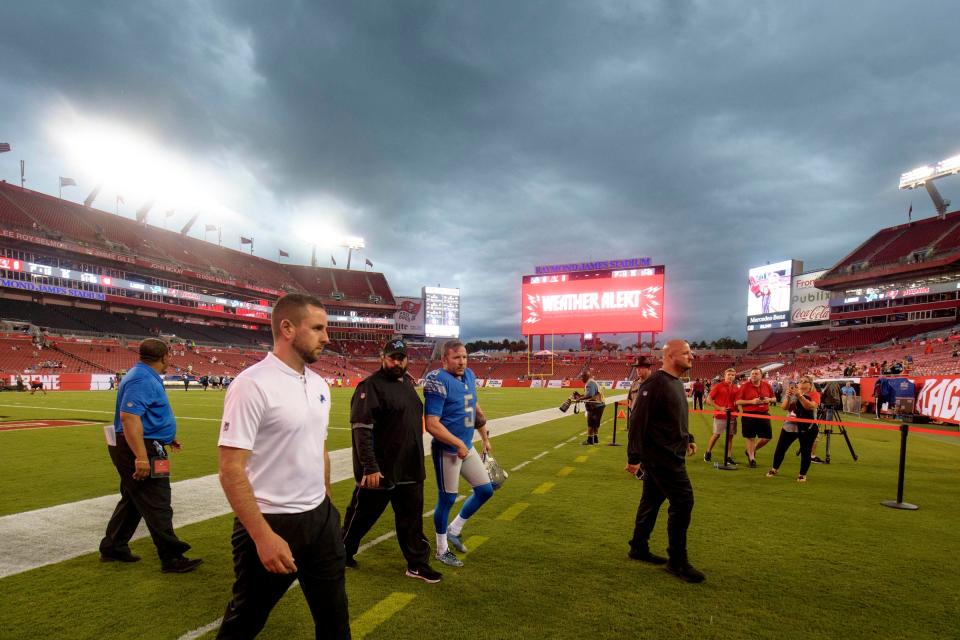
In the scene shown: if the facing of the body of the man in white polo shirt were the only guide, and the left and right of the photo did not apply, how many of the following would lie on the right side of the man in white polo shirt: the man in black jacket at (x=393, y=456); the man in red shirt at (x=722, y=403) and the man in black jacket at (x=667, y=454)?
0

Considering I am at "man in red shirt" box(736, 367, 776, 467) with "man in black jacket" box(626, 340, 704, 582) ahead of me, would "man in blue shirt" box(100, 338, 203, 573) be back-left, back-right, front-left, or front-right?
front-right

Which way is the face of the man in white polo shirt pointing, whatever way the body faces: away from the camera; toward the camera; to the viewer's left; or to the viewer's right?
to the viewer's right

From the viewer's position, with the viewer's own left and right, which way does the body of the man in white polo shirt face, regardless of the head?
facing the viewer and to the right of the viewer

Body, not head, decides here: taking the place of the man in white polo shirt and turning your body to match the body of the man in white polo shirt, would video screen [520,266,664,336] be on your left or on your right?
on your left

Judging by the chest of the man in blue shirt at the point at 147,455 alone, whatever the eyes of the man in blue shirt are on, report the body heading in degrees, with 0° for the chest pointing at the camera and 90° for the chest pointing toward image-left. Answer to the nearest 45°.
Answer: approximately 270°

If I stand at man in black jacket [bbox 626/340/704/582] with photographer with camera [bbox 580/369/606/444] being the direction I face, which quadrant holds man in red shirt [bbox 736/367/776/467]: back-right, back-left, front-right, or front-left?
front-right

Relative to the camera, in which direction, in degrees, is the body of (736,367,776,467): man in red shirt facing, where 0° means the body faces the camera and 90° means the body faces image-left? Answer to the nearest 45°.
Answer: approximately 0°

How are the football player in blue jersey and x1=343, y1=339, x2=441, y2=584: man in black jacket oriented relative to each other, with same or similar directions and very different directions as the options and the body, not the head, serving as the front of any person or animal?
same or similar directions

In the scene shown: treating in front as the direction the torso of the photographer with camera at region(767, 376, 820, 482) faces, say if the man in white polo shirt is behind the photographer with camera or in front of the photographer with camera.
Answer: in front
